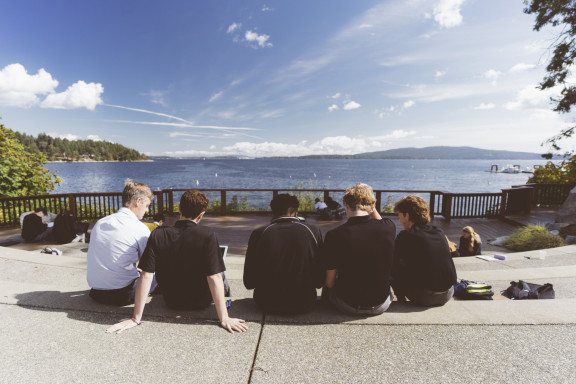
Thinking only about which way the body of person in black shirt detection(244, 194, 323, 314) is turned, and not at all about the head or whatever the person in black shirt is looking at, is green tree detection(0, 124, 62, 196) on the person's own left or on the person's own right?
on the person's own left

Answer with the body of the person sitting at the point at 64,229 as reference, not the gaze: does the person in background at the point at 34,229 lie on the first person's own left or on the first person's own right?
on the first person's own left

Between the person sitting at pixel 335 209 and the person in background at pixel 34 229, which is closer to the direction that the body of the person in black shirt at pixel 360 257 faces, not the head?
the person sitting

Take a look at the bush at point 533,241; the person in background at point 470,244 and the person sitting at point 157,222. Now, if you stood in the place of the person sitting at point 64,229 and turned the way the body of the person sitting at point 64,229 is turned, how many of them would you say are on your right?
3

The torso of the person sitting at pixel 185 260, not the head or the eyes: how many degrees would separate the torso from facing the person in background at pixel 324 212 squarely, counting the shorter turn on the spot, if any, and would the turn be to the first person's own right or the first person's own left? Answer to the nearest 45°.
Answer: approximately 45° to the first person's own right

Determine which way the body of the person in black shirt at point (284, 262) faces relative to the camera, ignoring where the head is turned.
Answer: away from the camera

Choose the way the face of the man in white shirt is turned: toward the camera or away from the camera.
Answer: away from the camera

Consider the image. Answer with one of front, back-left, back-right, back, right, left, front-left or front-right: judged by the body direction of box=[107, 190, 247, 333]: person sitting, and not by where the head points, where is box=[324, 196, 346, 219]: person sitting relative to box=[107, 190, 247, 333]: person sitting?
front-right

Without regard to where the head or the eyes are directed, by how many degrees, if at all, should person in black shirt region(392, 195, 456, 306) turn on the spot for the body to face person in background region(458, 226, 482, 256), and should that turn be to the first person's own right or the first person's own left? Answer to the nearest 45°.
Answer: approximately 45° to the first person's own right

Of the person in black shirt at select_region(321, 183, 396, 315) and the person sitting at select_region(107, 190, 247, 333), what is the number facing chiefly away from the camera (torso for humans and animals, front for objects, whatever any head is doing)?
2

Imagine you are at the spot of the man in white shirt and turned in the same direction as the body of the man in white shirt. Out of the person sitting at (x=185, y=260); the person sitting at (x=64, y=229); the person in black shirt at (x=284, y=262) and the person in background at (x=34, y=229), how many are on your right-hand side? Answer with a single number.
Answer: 2

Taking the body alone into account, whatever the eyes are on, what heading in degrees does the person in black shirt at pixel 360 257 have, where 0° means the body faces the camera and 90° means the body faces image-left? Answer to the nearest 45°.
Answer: approximately 180°

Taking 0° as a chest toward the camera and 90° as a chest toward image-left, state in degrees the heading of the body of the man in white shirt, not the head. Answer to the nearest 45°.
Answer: approximately 225°

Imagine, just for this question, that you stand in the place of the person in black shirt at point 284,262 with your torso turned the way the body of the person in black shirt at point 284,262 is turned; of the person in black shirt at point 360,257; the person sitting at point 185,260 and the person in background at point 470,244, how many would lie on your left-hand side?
1

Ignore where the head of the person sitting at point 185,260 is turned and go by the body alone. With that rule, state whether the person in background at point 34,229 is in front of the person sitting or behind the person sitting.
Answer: in front
